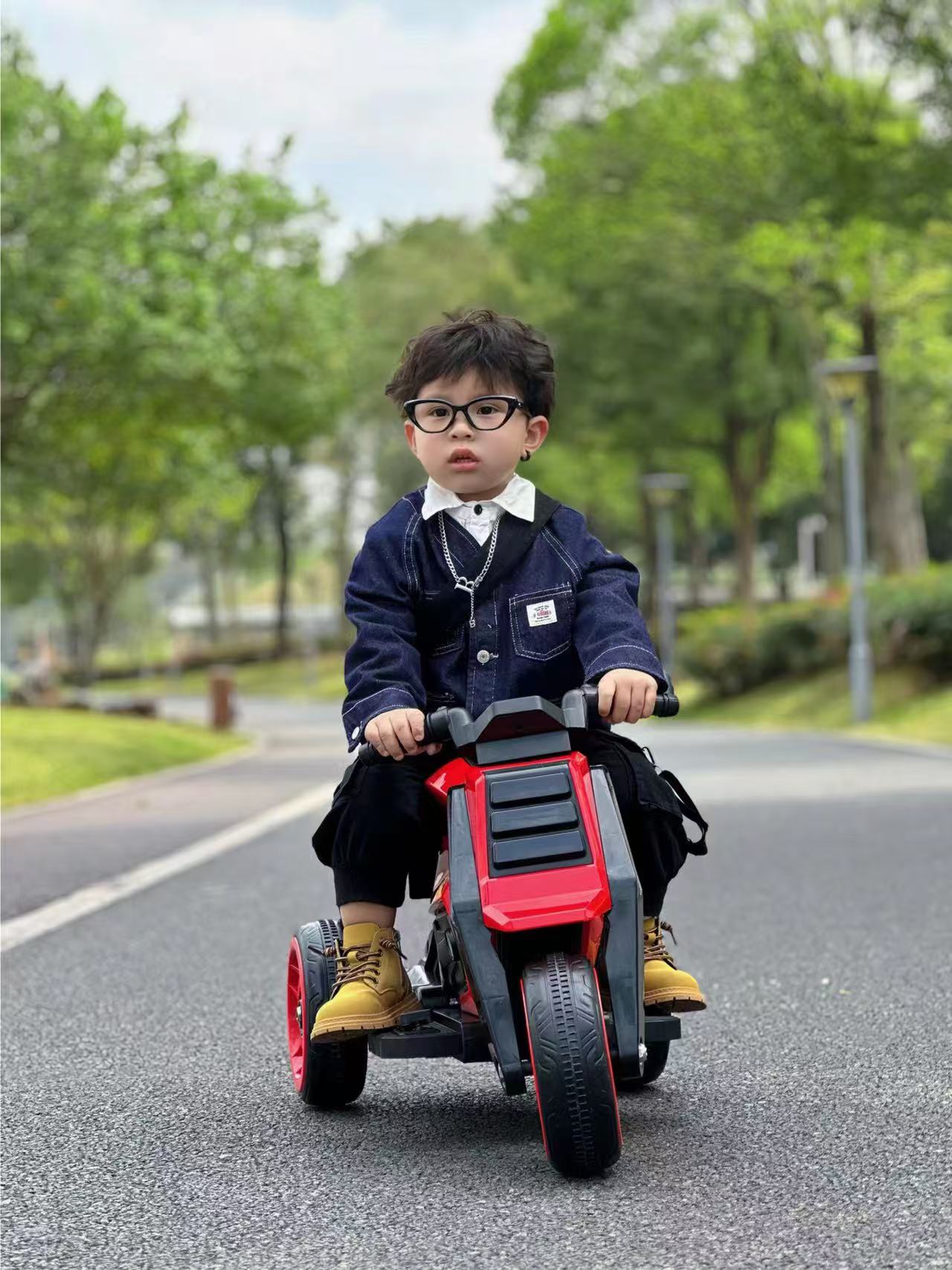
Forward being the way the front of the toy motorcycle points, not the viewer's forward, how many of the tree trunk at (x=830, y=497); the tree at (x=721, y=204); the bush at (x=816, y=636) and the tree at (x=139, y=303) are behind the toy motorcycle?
4

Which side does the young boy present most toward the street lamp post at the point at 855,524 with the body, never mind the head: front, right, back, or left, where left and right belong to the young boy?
back

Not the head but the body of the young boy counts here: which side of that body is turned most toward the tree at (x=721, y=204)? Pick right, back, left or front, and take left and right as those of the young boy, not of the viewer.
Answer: back

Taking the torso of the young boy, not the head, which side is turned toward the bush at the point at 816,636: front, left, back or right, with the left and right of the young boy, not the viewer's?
back

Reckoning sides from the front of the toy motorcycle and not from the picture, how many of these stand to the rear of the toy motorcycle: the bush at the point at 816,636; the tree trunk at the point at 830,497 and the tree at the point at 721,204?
3

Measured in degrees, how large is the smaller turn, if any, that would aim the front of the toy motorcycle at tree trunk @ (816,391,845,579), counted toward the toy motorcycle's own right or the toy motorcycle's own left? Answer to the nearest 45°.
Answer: approximately 180°

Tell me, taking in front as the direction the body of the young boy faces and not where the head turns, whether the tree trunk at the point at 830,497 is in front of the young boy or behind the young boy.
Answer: behind

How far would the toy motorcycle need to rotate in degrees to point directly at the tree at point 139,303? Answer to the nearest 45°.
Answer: approximately 180°

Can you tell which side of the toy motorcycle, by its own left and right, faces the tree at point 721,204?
back

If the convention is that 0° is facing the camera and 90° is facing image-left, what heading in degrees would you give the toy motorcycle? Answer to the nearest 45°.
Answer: approximately 0°

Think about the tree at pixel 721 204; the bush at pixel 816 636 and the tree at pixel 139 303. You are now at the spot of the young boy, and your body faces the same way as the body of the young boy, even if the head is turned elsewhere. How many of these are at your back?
3
